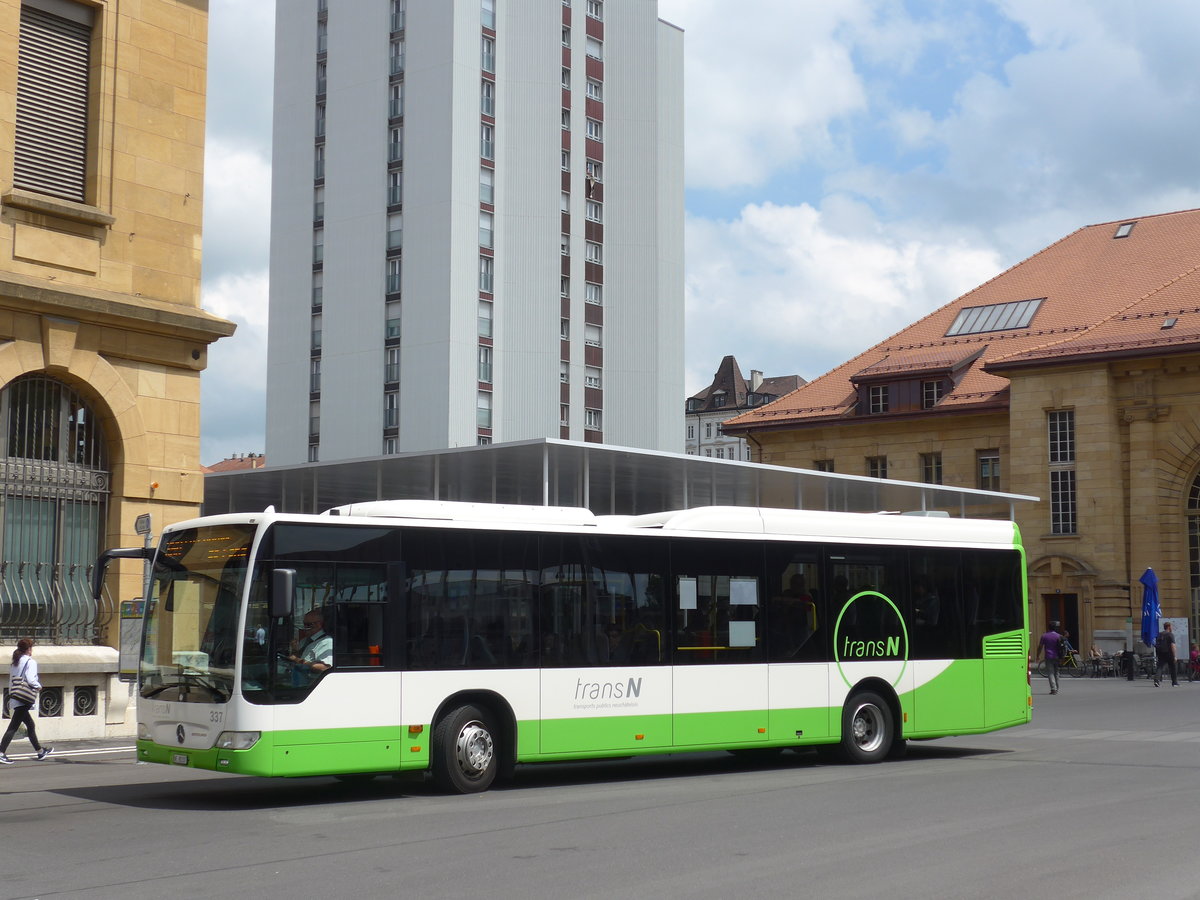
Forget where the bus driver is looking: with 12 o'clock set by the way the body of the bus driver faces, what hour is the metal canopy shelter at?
The metal canopy shelter is roughly at 5 o'clock from the bus driver.

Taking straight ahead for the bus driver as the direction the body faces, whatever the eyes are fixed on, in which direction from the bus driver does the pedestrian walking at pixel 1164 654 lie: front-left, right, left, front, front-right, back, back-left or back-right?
back

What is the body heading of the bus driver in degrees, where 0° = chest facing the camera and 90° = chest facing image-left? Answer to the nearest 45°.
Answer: approximately 45°

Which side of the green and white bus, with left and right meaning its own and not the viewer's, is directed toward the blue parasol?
back

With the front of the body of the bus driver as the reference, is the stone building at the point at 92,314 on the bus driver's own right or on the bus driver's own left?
on the bus driver's own right

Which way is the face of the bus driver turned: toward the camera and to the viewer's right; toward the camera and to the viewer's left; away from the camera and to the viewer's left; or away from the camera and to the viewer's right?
toward the camera and to the viewer's left

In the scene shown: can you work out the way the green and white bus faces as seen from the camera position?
facing the viewer and to the left of the viewer
